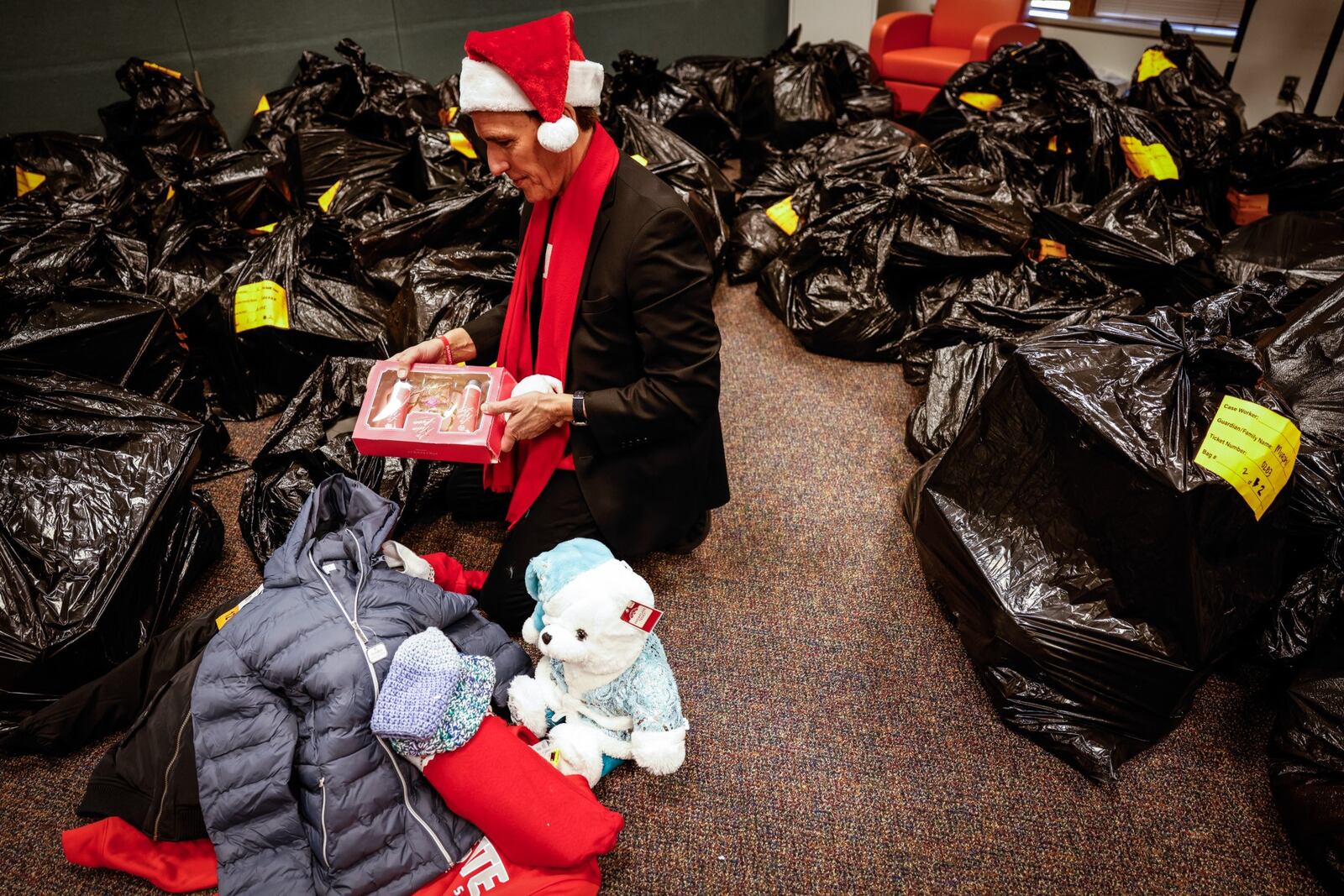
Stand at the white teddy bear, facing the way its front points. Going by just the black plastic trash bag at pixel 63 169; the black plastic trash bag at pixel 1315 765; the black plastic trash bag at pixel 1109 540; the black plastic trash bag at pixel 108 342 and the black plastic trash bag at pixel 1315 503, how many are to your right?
2

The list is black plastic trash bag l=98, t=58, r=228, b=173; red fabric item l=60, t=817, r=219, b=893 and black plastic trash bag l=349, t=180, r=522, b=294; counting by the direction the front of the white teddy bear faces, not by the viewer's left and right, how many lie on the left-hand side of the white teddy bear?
0

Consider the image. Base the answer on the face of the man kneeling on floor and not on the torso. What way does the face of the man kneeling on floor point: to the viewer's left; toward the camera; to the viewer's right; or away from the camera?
to the viewer's left

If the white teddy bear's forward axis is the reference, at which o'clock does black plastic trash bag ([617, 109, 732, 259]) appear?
The black plastic trash bag is roughly at 5 o'clock from the white teddy bear.

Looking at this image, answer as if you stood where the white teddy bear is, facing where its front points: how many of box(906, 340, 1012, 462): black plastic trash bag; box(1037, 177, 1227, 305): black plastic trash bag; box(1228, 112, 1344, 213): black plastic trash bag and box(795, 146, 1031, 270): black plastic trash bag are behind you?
4

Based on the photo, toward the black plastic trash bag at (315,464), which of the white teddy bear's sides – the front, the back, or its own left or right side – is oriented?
right

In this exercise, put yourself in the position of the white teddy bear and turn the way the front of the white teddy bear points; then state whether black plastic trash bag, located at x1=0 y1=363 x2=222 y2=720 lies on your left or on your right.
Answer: on your right

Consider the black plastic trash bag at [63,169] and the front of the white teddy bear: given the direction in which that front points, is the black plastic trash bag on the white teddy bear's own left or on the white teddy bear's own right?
on the white teddy bear's own right

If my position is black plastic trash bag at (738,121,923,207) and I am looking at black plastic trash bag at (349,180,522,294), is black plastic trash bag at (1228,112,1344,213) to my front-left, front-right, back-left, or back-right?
back-left

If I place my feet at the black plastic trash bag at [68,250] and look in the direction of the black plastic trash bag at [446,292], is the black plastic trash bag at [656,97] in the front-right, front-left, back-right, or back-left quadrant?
front-left

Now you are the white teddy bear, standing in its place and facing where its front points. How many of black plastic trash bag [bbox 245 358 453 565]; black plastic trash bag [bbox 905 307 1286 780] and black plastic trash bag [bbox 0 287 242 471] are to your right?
2

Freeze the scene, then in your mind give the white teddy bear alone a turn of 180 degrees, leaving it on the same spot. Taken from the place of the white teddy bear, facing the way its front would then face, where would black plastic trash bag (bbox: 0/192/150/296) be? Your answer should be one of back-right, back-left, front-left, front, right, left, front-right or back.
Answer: left

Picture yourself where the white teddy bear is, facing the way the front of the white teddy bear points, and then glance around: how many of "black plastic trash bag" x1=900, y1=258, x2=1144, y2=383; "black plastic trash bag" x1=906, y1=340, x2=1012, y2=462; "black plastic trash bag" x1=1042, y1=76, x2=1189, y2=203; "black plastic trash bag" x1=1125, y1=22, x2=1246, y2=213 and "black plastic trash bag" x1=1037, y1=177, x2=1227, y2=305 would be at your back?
5

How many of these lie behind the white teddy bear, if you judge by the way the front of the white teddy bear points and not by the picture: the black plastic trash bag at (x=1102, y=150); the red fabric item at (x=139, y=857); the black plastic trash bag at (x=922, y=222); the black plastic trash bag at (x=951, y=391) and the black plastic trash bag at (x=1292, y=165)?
4

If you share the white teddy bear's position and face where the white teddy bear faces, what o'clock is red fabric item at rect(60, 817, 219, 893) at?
The red fabric item is roughly at 1 o'clock from the white teddy bear.

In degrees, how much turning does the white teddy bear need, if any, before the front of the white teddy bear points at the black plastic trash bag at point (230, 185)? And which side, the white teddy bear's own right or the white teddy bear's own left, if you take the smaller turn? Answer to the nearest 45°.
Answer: approximately 90° to the white teddy bear's own right

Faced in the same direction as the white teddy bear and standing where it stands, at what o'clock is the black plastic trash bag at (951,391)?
The black plastic trash bag is roughly at 6 o'clock from the white teddy bear.

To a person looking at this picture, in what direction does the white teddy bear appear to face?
facing the viewer and to the left of the viewer

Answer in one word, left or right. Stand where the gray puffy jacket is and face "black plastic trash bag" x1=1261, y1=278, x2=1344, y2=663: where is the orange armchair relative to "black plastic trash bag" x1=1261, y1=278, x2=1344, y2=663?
left
